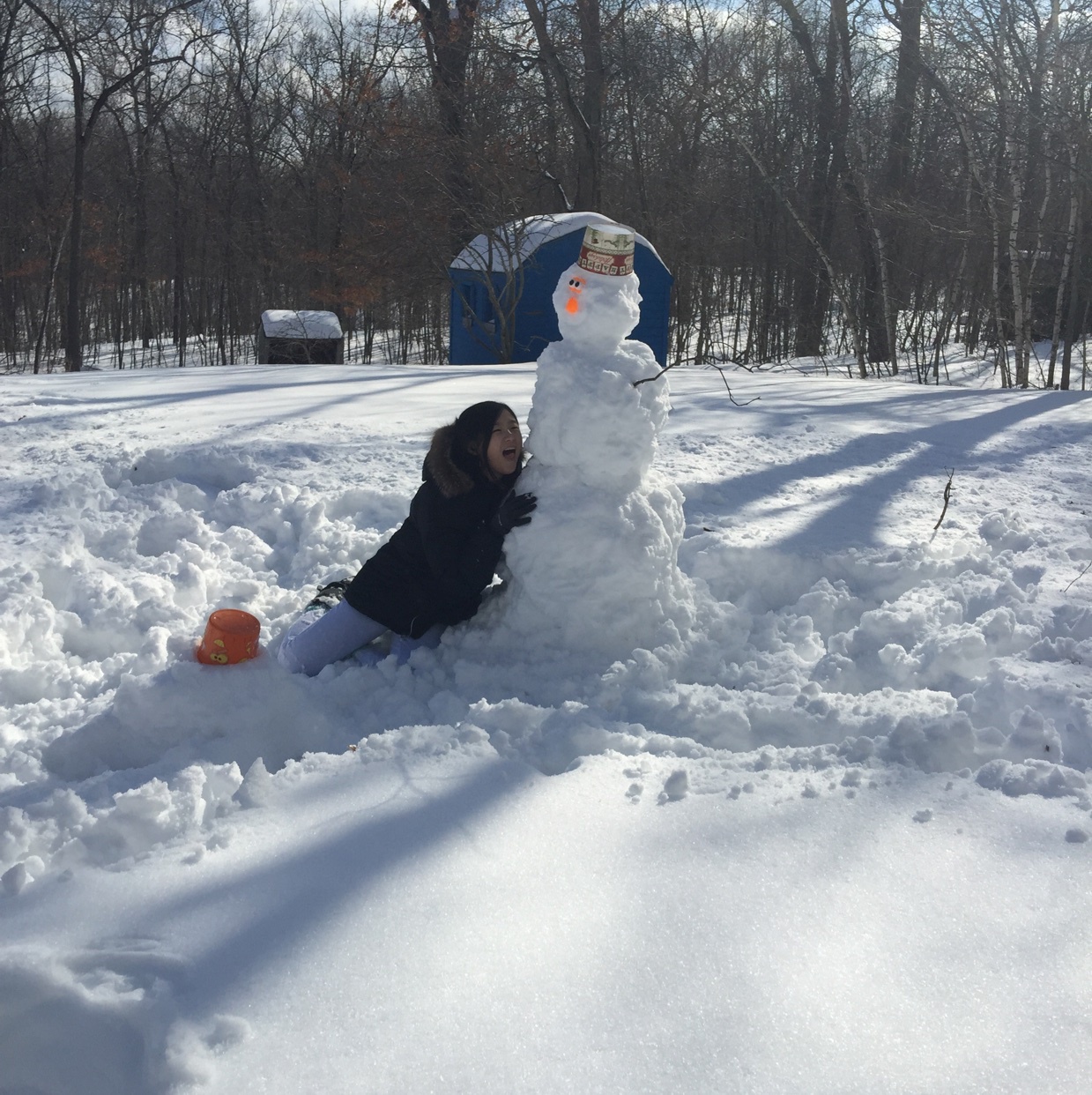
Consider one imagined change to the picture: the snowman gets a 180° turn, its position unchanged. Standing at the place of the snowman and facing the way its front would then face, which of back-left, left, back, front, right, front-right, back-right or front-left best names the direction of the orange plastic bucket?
back-left

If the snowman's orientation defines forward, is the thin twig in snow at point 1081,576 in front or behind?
behind

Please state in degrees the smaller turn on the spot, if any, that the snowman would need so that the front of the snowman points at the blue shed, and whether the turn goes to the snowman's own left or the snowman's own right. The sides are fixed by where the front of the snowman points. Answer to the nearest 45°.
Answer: approximately 135° to the snowman's own right

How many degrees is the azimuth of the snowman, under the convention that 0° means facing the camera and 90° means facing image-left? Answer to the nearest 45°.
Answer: approximately 45°
